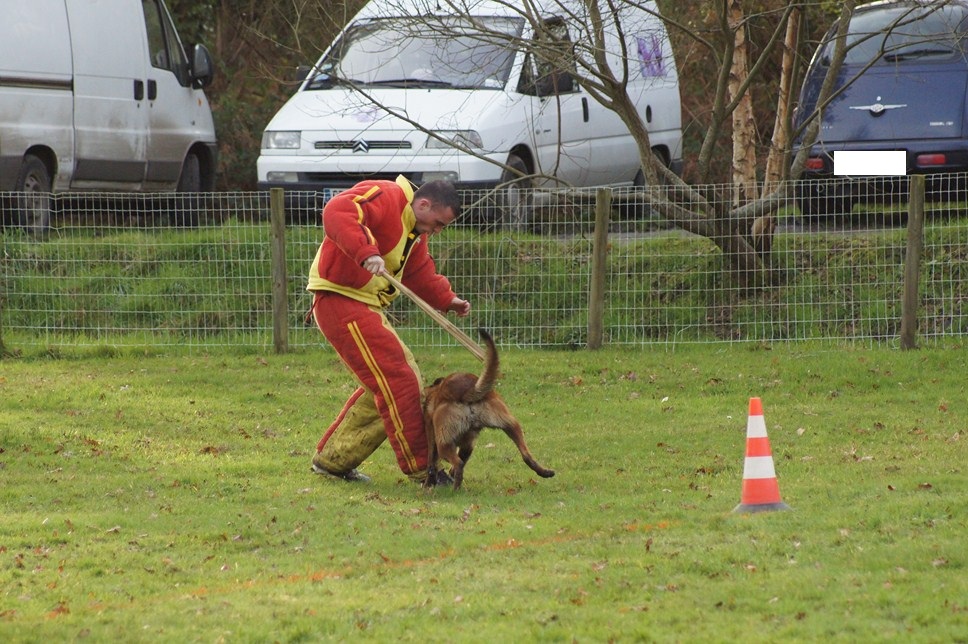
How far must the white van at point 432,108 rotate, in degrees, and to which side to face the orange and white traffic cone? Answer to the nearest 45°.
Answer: approximately 45° to its left

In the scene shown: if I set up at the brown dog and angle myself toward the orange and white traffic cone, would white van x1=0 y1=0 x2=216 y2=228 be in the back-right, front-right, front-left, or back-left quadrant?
back-left

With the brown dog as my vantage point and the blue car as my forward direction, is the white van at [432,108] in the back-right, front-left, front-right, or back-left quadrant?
front-left

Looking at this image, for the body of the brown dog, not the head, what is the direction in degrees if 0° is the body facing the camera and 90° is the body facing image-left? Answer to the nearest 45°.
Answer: approximately 135°

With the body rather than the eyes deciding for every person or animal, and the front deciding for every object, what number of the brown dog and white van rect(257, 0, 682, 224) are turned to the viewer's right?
0

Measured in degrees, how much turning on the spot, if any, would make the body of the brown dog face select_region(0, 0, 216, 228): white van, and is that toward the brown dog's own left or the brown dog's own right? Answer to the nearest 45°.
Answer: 0° — it already faces it

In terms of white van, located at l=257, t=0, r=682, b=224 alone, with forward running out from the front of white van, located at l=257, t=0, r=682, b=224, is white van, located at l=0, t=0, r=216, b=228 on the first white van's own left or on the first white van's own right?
on the first white van's own right

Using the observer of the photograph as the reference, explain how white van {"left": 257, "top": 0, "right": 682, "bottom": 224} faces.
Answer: facing the viewer and to the left of the viewer
